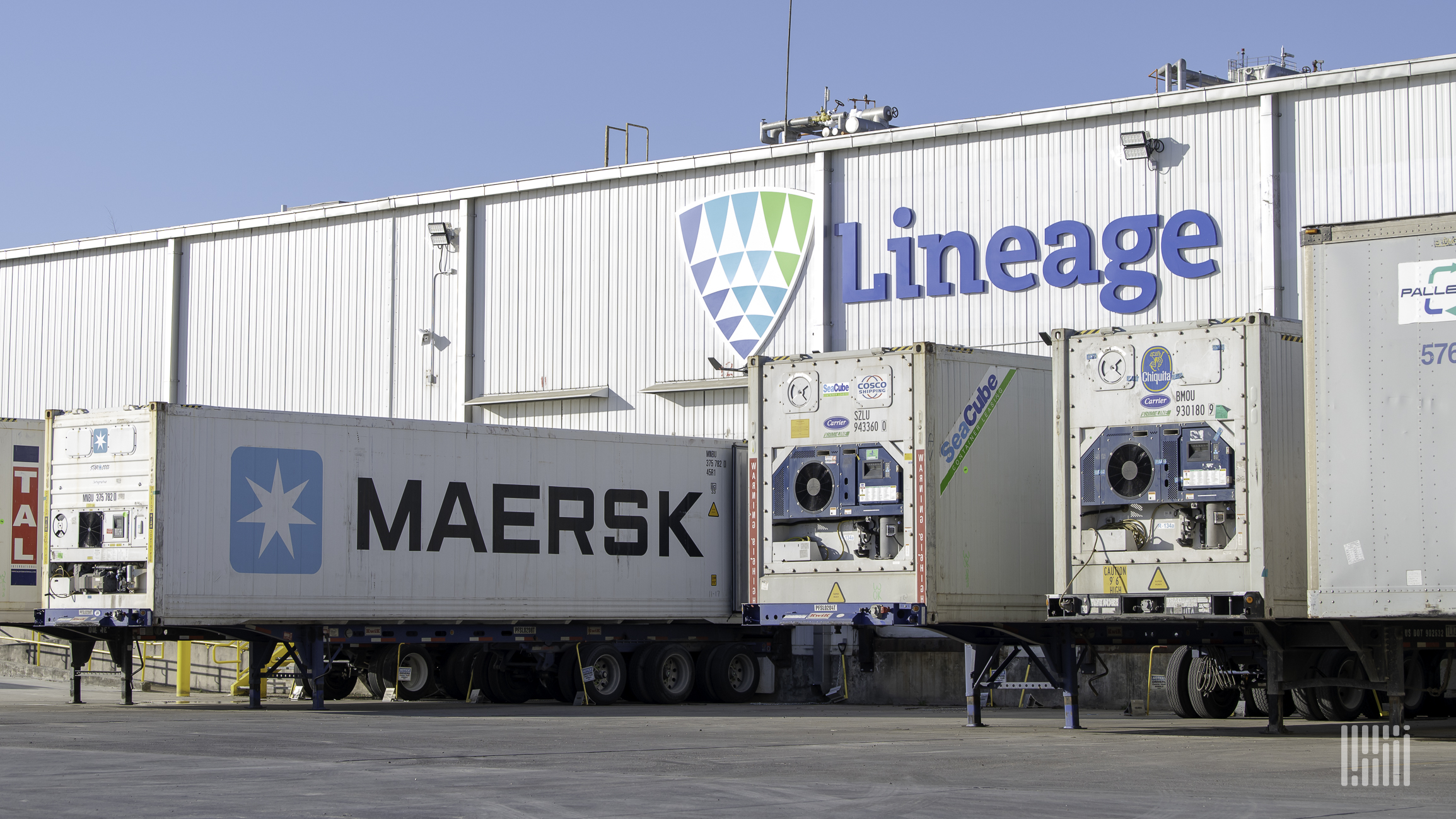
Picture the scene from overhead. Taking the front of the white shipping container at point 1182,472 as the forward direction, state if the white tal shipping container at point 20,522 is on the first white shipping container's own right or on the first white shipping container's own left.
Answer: on the first white shipping container's own right

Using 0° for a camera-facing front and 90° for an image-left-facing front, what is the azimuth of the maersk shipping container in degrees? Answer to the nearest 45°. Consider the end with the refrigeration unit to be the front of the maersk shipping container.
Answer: approximately 45°

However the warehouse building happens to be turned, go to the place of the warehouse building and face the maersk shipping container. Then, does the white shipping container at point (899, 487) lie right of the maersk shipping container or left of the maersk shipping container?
left

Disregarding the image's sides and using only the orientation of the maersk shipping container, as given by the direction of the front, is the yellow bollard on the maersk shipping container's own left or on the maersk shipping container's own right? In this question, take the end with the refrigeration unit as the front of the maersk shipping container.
on the maersk shipping container's own right

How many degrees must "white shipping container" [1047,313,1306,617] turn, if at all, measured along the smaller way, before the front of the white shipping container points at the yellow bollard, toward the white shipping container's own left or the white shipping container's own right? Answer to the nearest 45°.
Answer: approximately 135° to the white shipping container's own right

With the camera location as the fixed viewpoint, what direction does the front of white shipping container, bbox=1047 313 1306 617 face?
facing the viewer

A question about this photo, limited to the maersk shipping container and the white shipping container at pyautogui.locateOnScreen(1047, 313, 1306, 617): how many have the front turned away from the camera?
0
